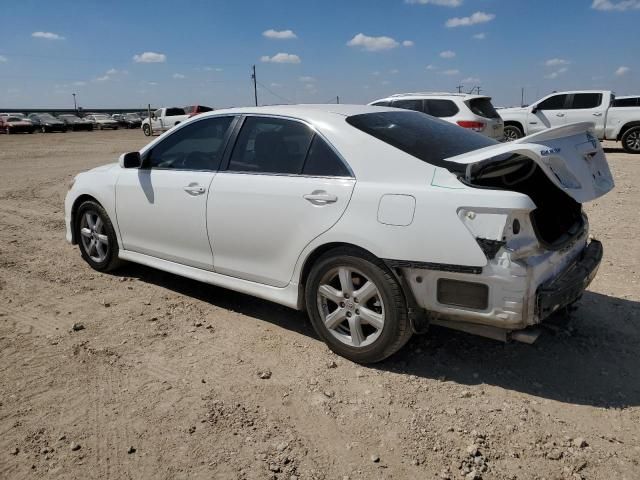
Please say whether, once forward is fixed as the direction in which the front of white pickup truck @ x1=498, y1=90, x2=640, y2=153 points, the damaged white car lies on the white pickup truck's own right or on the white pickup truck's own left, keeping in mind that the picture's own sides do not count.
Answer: on the white pickup truck's own left

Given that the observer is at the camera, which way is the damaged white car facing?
facing away from the viewer and to the left of the viewer

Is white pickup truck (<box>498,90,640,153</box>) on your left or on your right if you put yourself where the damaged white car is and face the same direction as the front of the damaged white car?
on your right

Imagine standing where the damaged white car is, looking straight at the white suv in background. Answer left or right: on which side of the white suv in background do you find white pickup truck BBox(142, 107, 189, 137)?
left

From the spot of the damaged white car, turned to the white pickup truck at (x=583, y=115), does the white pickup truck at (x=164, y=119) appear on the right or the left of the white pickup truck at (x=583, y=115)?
left

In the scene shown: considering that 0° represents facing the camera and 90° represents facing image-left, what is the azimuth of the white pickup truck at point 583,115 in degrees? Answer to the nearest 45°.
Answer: approximately 90°

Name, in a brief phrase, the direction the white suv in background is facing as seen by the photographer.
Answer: facing away from the viewer and to the left of the viewer
